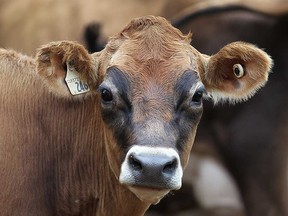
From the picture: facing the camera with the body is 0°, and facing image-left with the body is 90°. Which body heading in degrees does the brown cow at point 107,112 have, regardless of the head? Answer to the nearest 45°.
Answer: approximately 315°
